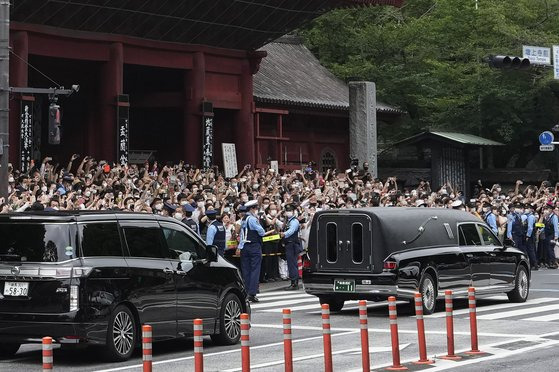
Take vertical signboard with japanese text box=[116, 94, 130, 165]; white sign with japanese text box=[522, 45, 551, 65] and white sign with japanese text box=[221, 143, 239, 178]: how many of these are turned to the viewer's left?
0

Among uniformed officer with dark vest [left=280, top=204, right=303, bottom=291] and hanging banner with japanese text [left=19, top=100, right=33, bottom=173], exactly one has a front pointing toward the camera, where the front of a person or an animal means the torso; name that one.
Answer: the hanging banner with japanese text

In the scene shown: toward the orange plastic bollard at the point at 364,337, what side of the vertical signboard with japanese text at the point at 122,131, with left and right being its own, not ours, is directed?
front

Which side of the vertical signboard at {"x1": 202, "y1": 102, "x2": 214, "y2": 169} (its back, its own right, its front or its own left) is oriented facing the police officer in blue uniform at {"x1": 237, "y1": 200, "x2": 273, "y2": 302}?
front

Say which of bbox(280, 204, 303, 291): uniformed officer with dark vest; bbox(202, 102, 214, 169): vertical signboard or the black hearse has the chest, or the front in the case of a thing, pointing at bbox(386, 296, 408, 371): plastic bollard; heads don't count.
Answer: the vertical signboard

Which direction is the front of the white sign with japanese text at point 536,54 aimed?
toward the camera

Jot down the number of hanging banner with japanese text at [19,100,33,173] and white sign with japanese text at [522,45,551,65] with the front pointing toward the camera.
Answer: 2

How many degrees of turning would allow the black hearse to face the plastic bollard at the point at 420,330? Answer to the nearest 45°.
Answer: approximately 135° to its right

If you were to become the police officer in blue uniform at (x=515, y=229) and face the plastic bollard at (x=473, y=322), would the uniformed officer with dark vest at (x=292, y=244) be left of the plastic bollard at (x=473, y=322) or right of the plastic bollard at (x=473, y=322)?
right

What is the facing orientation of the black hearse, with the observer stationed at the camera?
facing away from the viewer and to the right of the viewer

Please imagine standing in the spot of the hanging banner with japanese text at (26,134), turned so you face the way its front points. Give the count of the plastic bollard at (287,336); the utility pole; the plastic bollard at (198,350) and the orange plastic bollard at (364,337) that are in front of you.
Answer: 4

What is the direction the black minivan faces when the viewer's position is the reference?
facing away from the viewer and to the right of the viewer

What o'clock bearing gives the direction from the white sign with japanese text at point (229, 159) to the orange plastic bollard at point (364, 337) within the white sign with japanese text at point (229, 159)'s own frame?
The orange plastic bollard is roughly at 12 o'clock from the white sign with japanese text.

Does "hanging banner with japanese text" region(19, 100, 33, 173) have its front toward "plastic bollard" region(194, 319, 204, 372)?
yes

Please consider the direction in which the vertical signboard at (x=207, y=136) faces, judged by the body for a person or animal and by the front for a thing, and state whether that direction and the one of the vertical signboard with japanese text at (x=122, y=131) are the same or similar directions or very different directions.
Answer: same or similar directions

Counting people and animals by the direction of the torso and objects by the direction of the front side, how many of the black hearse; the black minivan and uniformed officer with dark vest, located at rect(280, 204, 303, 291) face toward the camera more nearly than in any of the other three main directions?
0
